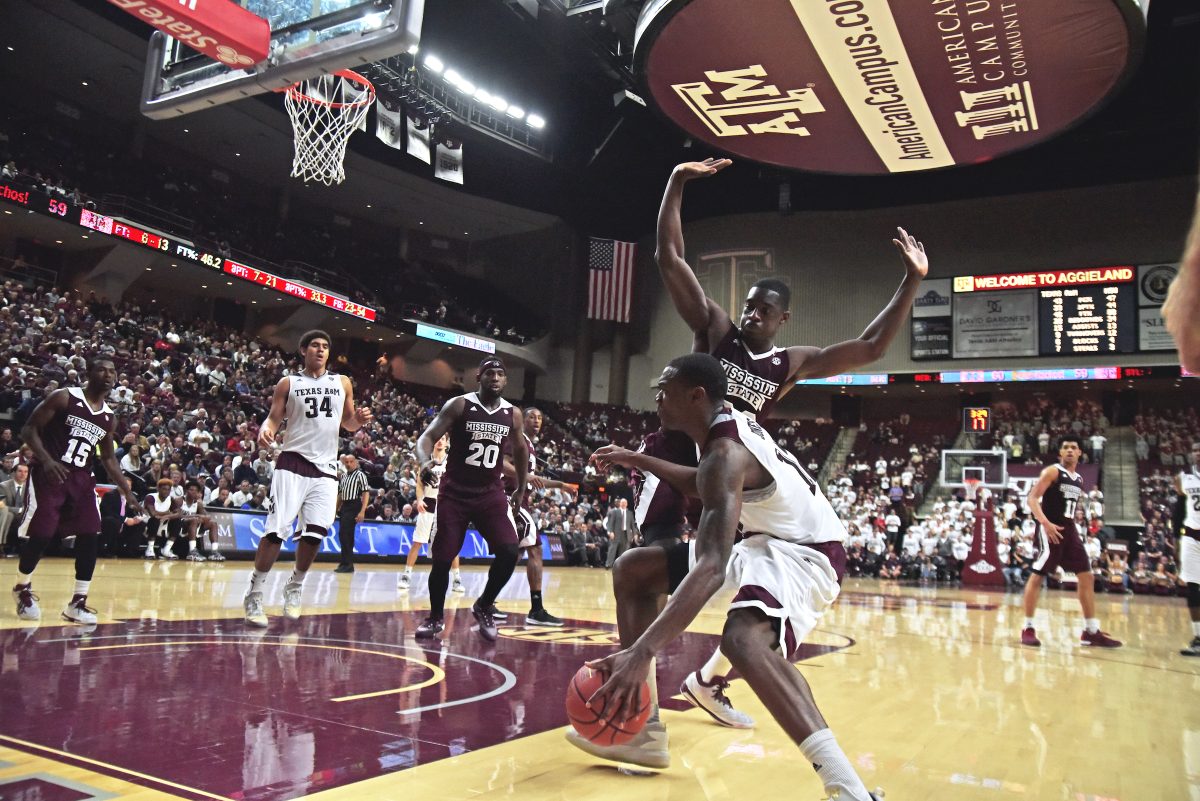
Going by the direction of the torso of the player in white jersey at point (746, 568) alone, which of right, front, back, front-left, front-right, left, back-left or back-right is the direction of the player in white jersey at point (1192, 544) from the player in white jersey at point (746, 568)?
back-right

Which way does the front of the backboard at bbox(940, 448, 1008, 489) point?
toward the camera

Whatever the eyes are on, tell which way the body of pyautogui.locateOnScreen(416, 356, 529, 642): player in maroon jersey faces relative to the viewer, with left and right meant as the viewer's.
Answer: facing the viewer

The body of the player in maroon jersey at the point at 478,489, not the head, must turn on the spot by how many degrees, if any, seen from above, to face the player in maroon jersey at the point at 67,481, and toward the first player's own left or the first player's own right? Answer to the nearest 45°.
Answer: approximately 90° to the first player's own right

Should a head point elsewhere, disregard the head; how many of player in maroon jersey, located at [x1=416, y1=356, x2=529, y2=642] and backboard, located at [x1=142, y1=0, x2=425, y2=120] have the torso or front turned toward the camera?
1

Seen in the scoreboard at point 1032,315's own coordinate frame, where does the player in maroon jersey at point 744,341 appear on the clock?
The player in maroon jersey is roughly at 12 o'clock from the scoreboard.

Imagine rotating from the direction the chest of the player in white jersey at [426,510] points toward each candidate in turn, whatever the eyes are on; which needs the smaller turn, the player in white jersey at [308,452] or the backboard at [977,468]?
the player in white jersey

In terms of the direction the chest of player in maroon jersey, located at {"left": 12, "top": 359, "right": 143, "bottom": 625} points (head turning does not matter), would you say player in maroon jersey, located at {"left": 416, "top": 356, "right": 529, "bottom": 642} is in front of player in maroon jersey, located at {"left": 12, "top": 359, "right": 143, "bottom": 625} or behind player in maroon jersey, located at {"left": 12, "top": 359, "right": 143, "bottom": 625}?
in front

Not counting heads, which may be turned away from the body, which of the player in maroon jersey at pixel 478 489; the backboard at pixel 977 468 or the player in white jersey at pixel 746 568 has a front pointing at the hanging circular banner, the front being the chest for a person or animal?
the backboard

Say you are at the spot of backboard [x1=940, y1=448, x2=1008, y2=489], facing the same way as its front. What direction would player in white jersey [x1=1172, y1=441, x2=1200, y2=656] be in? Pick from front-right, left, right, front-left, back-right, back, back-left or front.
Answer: front

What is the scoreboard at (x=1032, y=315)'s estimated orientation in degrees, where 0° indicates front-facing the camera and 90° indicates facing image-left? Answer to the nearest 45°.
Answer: approximately 0°

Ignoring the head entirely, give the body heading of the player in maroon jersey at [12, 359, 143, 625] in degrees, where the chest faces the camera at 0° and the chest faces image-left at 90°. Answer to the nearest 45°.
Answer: approximately 315°
